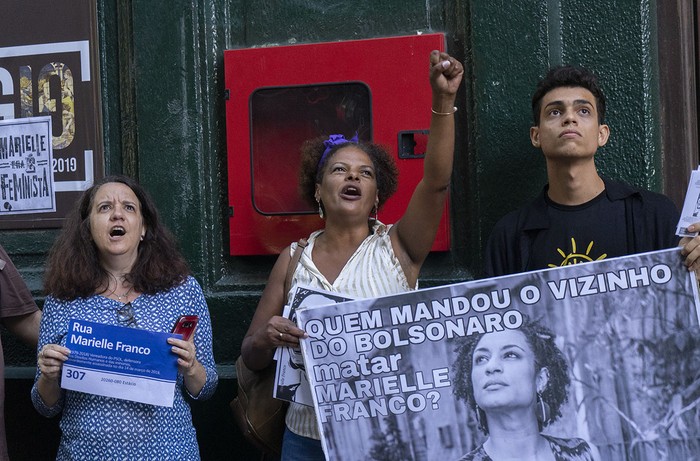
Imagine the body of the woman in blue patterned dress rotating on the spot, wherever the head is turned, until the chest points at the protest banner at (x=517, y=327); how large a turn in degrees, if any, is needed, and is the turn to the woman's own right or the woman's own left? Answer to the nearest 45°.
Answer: approximately 45° to the woman's own left

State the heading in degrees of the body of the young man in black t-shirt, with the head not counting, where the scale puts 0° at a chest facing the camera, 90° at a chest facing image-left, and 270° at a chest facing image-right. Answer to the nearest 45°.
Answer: approximately 0°

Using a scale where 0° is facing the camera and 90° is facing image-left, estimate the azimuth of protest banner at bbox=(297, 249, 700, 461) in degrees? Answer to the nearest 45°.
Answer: approximately 0°

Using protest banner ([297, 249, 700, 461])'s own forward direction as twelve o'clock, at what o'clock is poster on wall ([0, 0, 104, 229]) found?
The poster on wall is roughly at 4 o'clock from the protest banner.

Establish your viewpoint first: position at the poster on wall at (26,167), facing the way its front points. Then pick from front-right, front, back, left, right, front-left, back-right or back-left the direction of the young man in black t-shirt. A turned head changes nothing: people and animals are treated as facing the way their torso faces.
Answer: front-left

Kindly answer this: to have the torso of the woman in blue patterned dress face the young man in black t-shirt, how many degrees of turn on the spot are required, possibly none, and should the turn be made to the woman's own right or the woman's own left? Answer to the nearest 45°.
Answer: approximately 90° to the woman's own left
